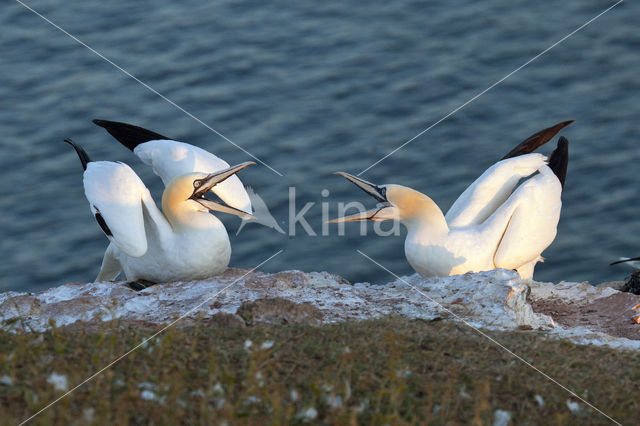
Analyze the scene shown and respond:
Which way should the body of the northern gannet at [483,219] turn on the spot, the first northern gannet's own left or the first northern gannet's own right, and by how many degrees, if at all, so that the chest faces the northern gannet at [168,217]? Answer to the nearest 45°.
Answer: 0° — it already faces it

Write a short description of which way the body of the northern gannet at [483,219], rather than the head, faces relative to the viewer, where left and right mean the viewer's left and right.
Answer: facing to the left of the viewer
